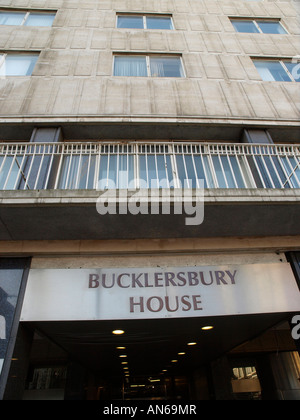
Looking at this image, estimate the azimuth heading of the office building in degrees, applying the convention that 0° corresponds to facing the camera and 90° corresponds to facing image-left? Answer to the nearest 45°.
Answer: approximately 0°
